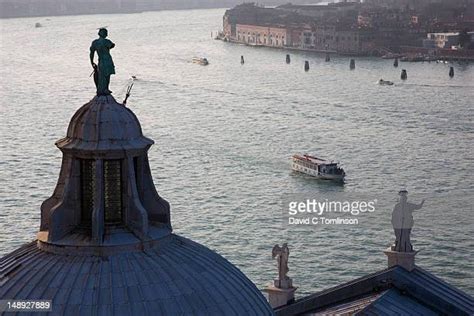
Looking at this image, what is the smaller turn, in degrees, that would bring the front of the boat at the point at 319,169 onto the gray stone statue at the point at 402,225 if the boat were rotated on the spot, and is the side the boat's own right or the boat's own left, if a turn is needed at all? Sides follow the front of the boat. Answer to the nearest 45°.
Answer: approximately 45° to the boat's own right

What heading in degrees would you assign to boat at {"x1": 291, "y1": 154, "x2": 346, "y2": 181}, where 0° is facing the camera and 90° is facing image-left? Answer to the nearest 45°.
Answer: approximately 315°

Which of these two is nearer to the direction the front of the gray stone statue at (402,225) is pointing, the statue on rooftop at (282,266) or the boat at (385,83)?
the boat

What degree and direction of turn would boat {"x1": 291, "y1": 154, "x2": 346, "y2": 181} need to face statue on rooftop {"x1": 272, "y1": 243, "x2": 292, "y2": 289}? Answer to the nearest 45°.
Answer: approximately 45° to its right

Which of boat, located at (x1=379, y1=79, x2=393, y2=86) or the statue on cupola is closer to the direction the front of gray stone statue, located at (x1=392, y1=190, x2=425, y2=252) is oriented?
the boat

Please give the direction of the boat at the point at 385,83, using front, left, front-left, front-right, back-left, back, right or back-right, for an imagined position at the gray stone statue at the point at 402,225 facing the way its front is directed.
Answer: front-left

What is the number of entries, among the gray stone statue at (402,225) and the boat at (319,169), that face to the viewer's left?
0

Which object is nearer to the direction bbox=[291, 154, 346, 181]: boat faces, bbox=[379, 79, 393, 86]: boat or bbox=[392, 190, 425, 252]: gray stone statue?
the gray stone statue

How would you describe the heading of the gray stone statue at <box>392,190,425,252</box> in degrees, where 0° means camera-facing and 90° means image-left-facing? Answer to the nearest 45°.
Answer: approximately 225°

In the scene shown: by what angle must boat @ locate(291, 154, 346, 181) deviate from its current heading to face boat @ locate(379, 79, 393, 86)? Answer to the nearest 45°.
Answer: approximately 135° to its left

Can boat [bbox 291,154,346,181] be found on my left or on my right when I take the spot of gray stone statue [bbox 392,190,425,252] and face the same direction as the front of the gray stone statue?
on my left

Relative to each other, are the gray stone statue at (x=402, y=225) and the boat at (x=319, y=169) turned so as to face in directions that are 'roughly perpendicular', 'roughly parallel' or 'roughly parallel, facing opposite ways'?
roughly perpendicular

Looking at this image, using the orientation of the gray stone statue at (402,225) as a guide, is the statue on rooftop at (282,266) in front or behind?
behind
